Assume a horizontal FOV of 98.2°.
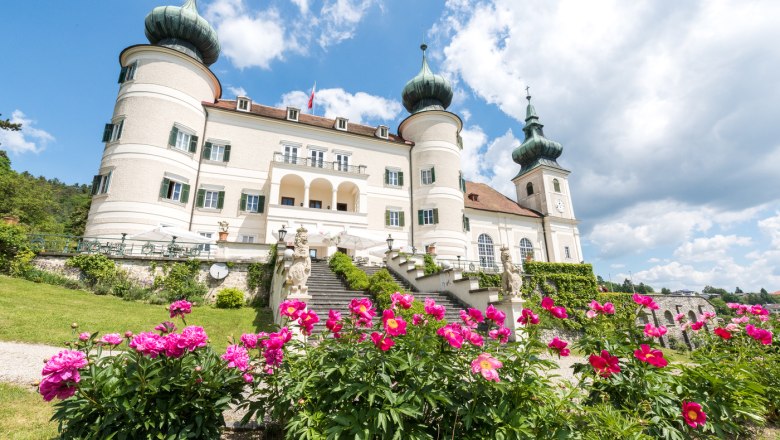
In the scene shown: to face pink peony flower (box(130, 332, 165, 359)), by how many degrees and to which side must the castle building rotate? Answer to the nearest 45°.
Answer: approximately 45° to its right

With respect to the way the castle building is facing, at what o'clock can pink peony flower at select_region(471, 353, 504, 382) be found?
The pink peony flower is roughly at 1 o'clock from the castle building.

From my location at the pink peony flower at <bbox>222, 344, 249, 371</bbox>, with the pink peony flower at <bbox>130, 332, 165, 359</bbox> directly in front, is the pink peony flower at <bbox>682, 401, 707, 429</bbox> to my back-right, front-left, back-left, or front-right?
back-left

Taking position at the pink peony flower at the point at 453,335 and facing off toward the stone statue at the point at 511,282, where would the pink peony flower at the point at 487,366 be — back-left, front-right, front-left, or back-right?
back-right

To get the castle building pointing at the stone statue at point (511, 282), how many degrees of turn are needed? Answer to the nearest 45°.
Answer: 0° — it already faces it

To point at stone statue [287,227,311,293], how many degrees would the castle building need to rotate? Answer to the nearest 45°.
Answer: approximately 45° to its right

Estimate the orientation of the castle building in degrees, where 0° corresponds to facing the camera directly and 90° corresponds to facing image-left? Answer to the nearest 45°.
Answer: approximately 315°

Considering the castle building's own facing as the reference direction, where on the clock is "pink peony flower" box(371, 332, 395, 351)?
The pink peony flower is roughly at 1 o'clock from the castle building.
